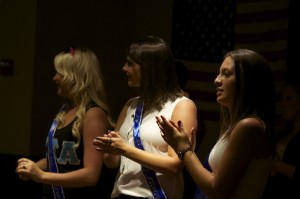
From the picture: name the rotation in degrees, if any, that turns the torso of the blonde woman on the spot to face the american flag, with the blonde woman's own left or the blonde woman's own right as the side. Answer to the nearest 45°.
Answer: approximately 180°

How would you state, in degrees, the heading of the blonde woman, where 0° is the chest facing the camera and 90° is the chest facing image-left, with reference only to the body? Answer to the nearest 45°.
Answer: approximately 45°

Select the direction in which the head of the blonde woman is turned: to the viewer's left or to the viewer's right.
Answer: to the viewer's left
